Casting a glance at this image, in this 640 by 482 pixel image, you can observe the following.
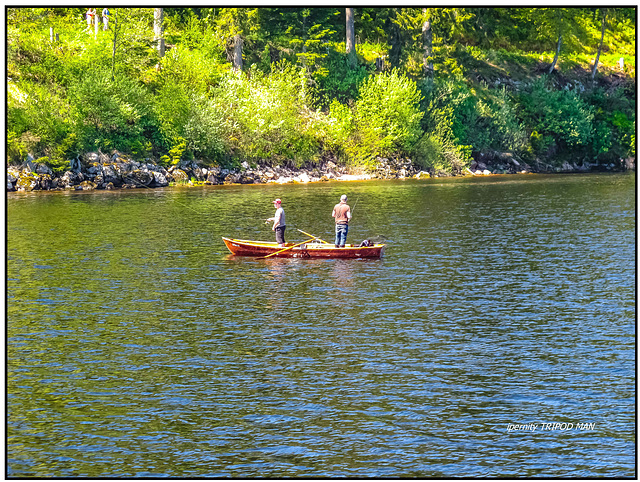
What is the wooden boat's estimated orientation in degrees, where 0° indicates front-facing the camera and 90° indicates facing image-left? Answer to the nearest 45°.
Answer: approximately 90°
